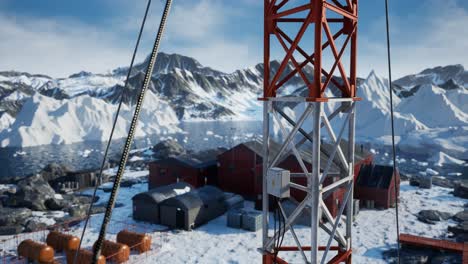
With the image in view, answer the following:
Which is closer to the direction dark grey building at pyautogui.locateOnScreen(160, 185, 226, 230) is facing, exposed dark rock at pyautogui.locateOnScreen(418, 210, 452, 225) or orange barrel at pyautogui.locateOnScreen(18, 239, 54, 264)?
the orange barrel

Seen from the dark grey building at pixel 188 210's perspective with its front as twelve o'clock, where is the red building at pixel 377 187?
The red building is roughly at 7 o'clock from the dark grey building.

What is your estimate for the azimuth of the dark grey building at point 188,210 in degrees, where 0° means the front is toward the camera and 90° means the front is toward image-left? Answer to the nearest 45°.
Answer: approximately 45°

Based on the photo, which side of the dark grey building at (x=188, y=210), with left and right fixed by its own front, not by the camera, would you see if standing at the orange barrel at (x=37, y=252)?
front

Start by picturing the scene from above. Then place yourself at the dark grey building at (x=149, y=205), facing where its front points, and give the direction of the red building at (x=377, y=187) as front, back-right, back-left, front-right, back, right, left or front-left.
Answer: back-left

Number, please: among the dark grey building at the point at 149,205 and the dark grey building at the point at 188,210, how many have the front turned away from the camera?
0

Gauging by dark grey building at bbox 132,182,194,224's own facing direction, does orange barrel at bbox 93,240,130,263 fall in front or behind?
in front

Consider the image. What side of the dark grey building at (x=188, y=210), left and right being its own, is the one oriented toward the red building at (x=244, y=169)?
back

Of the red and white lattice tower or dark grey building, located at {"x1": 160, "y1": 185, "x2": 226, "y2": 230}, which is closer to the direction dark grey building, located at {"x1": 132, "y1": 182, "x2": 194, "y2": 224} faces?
the red and white lattice tower

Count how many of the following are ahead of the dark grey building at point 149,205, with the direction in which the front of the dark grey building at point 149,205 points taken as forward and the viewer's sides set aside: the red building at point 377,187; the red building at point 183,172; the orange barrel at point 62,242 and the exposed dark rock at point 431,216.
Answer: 1

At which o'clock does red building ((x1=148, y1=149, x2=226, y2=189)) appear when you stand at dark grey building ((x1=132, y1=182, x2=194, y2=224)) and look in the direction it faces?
The red building is roughly at 5 o'clock from the dark grey building.

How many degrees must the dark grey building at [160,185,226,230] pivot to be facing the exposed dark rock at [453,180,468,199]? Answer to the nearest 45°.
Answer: approximately 135° to its left

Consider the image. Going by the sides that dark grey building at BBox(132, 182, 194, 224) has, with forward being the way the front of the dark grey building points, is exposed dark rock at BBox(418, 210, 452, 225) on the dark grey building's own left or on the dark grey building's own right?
on the dark grey building's own left

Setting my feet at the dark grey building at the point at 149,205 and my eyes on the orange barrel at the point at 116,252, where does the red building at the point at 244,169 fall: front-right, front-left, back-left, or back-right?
back-left
